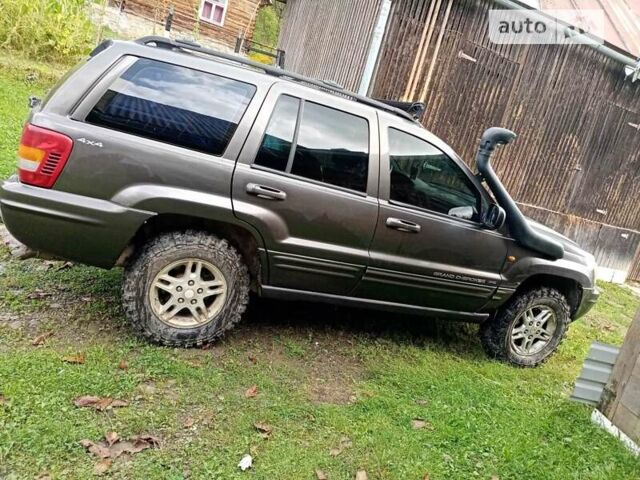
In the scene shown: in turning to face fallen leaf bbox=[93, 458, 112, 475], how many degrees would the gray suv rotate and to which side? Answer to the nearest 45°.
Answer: approximately 135° to its right

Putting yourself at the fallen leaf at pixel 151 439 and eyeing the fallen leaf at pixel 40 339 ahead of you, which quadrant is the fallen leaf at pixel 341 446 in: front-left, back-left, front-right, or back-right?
back-right

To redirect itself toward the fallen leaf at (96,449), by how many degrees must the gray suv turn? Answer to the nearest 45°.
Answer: approximately 135° to its right

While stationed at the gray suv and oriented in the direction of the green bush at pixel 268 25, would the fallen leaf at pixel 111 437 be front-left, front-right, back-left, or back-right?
back-left

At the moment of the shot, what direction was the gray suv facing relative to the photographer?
facing away from the viewer and to the right of the viewer

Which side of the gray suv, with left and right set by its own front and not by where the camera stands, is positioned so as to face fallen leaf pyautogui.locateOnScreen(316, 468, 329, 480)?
right

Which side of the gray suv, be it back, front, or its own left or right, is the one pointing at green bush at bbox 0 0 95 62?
left

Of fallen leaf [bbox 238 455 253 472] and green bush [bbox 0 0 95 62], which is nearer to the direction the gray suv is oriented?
the green bush
